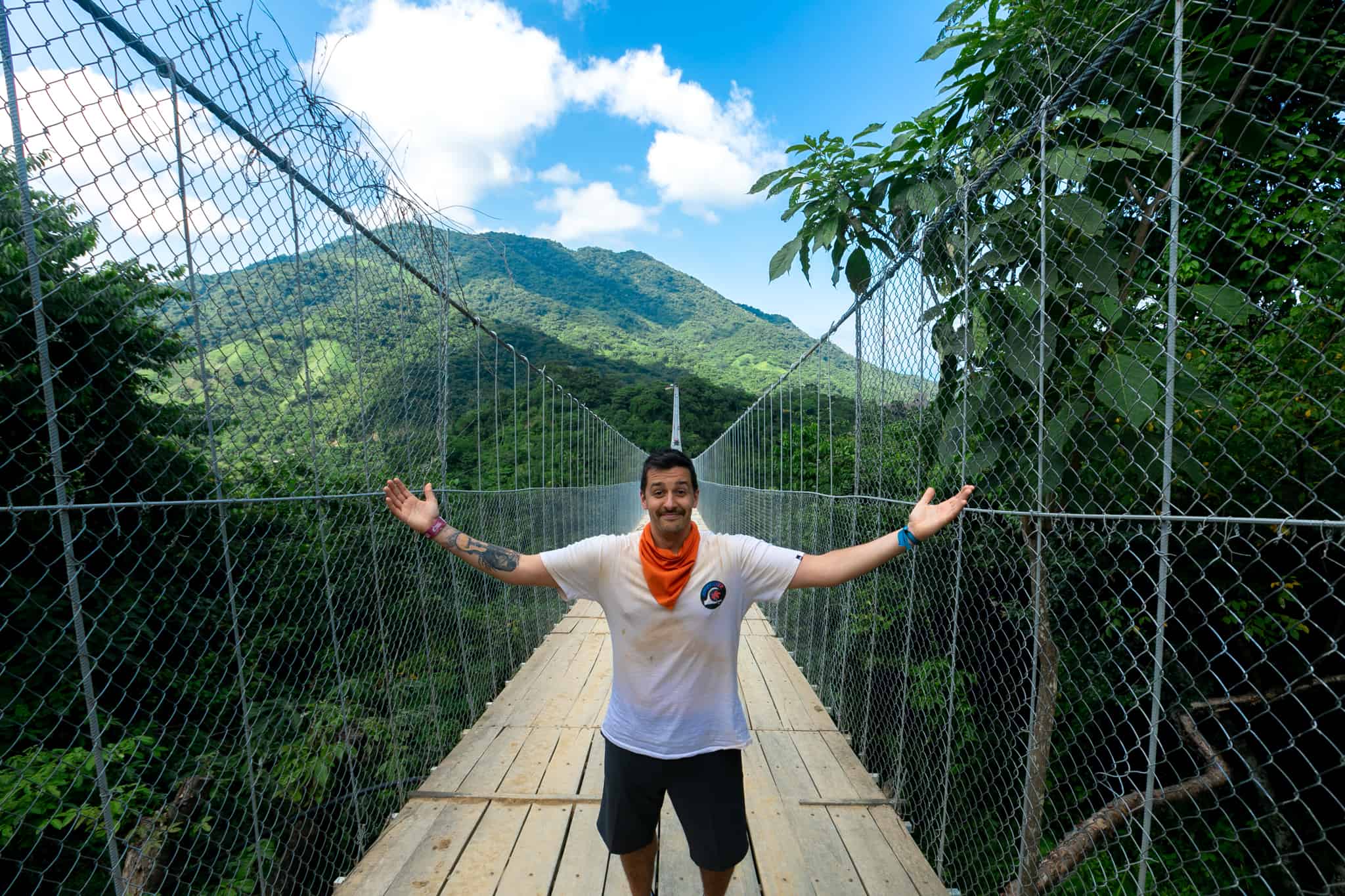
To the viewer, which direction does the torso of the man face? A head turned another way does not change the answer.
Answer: toward the camera

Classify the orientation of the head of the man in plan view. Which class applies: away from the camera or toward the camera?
toward the camera

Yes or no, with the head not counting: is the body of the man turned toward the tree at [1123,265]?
no
